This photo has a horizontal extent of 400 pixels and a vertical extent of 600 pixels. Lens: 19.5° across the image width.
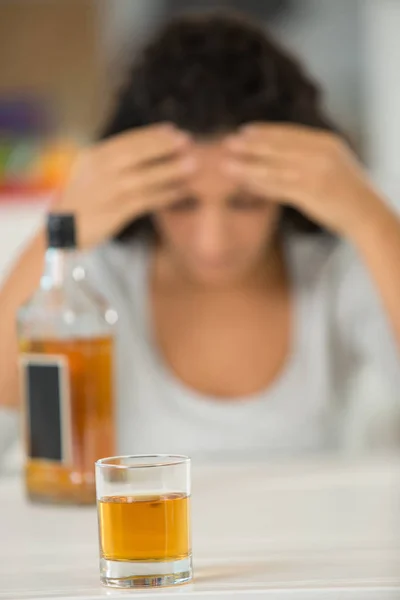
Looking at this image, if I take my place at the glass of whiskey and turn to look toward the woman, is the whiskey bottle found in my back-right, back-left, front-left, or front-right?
front-left

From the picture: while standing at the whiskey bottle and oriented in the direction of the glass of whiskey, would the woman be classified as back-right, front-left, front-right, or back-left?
back-left

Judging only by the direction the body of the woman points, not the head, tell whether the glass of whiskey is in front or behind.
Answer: in front

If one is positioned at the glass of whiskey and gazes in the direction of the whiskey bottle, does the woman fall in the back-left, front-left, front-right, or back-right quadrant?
front-right

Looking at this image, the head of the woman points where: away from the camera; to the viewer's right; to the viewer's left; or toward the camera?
toward the camera

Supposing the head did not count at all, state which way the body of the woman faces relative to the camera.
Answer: toward the camera

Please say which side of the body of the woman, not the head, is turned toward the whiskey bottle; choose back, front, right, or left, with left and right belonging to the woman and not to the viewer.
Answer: front
